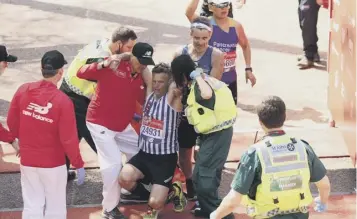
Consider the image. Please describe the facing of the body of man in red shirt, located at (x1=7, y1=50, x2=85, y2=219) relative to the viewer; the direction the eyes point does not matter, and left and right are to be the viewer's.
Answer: facing away from the viewer and to the right of the viewer

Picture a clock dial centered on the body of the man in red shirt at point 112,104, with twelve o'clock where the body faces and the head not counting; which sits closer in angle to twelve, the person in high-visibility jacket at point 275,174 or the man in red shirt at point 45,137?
the person in high-visibility jacket

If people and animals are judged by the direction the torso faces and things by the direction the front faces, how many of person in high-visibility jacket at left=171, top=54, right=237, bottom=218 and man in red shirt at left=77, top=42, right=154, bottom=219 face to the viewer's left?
1

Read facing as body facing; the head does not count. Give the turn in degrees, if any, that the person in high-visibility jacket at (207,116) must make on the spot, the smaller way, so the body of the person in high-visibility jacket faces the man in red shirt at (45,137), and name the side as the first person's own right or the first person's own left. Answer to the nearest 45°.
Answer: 0° — they already face them

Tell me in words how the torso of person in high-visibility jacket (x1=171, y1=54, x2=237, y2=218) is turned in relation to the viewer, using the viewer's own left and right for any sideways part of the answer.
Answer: facing to the left of the viewer

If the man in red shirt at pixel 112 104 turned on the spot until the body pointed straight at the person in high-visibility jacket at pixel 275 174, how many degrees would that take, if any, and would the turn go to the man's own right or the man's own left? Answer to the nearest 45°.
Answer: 0° — they already face them

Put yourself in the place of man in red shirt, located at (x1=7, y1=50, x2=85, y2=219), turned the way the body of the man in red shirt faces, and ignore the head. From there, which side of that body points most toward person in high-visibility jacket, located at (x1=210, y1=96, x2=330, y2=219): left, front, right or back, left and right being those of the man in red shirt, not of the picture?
right

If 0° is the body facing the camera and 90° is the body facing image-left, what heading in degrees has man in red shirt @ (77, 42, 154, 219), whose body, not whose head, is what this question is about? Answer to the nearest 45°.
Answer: approximately 315°
